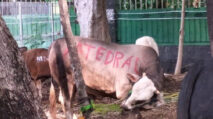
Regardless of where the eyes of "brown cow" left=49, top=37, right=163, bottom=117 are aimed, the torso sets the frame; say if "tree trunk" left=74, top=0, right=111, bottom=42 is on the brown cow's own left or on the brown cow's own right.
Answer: on the brown cow's own left

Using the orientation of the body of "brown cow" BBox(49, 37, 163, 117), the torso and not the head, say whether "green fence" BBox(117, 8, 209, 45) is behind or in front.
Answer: in front

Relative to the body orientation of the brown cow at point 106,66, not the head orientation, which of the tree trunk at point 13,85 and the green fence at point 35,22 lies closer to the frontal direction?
the green fence

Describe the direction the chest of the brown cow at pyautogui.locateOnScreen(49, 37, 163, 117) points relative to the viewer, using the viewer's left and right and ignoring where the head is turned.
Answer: facing away from the viewer and to the right of the viewer

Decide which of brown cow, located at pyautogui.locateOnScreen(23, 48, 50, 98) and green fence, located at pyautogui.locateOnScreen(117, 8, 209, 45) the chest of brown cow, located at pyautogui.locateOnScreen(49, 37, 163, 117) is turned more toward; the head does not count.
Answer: the green fence

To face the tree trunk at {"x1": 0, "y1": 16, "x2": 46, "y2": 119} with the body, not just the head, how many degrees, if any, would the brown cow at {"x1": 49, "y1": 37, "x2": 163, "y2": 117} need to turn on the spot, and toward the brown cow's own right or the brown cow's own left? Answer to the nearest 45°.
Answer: approximately 135° to the brown cow's own right

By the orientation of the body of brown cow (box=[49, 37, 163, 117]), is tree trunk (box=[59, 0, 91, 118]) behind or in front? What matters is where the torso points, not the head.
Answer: behind

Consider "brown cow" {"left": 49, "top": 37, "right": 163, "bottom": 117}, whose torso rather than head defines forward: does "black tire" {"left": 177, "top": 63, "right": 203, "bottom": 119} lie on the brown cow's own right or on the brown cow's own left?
on the brown cow's own right

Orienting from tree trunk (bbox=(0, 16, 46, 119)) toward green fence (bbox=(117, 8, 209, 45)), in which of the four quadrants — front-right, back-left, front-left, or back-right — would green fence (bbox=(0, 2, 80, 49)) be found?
front-left

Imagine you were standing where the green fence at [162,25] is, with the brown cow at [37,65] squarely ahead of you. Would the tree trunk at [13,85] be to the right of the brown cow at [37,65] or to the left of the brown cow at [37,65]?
left

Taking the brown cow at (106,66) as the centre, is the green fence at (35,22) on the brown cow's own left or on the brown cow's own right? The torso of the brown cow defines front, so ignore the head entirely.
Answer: on the brown cow's own left
